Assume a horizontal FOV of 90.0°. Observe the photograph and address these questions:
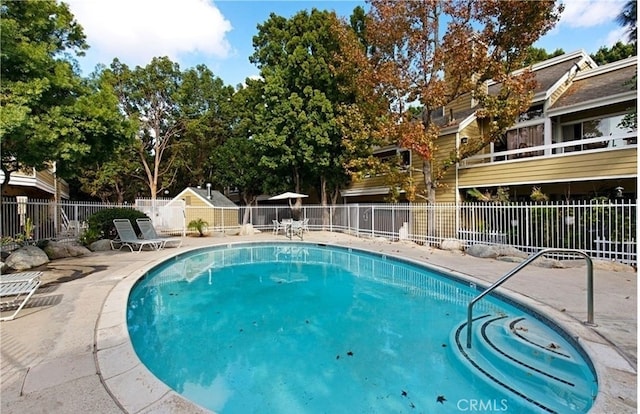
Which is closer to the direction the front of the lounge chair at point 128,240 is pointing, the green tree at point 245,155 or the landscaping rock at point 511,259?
the landscaping rock

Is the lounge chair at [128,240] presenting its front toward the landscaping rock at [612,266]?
yes

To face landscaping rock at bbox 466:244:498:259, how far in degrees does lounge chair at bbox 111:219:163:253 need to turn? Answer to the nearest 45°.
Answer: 0° — it already faces it

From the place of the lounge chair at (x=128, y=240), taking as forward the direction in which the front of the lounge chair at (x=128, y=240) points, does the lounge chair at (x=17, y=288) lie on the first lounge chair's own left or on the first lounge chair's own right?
on the first lounge chair's own right

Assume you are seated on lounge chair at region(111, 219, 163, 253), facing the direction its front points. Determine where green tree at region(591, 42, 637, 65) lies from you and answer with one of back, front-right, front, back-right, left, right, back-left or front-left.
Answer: front-left

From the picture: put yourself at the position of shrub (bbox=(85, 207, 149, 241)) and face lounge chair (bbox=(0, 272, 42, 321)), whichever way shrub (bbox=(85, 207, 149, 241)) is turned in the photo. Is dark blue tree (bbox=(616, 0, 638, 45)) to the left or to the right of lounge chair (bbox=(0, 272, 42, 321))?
left

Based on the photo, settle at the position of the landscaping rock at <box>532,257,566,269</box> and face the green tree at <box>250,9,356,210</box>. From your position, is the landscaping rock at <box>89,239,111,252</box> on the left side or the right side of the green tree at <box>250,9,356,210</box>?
left

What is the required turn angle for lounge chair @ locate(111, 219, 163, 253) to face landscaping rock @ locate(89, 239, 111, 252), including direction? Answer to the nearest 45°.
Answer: approximately 135° to its right

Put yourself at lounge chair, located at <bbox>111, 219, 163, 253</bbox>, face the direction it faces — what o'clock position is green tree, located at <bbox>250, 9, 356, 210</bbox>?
The green tree is roughly at 10 o'clock from the lounge chair.

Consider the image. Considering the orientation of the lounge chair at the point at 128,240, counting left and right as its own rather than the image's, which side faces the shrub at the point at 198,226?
left

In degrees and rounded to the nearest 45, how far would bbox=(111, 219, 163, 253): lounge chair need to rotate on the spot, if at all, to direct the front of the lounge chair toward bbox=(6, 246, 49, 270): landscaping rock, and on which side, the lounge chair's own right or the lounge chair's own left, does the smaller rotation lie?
approximately 90° to the lounge chair's own right

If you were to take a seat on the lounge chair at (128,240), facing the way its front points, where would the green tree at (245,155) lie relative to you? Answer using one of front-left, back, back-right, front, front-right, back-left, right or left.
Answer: left

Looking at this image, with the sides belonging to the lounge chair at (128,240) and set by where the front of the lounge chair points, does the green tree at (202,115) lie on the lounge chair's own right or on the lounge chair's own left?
on the lounge chair's own left

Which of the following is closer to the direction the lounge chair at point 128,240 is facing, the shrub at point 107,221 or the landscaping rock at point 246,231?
the landscaping rock
